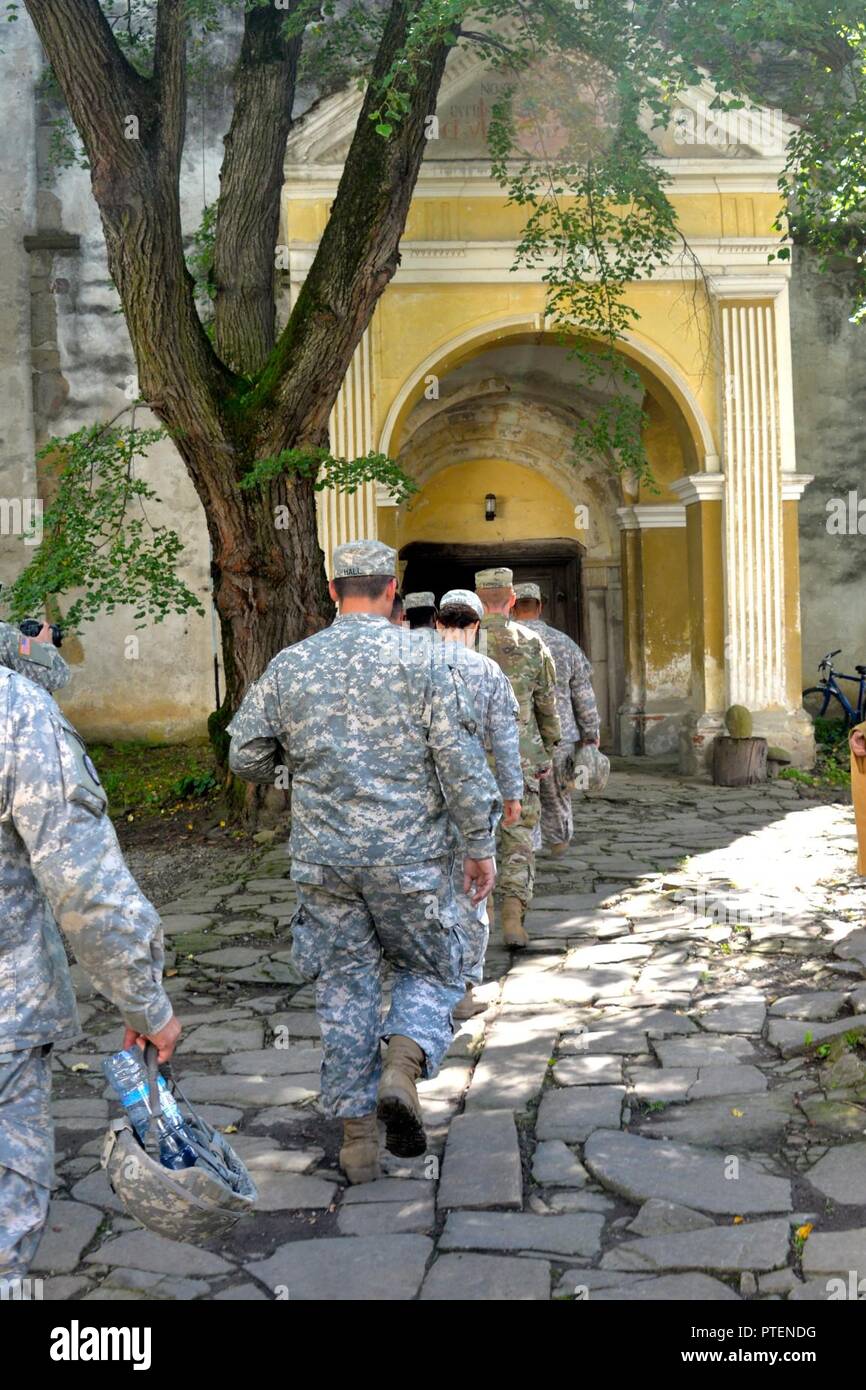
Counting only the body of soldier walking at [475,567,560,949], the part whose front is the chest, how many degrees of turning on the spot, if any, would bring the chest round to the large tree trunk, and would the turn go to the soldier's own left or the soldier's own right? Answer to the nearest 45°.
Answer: approximately 45° to the soldier's own left

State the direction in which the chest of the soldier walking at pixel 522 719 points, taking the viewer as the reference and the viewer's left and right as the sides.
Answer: facing away from the viewer

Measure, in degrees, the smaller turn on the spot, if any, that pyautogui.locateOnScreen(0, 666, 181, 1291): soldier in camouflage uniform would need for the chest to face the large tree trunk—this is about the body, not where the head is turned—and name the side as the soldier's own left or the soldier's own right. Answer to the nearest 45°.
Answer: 0° — they already face it

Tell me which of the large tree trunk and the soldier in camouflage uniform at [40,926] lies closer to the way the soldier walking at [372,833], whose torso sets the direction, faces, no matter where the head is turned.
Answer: the large tree trunk

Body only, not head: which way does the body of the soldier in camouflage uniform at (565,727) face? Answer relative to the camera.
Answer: away from the camera

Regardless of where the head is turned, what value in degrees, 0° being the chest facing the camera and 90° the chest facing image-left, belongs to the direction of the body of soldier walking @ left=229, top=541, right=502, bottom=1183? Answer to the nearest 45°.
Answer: approximately 180°

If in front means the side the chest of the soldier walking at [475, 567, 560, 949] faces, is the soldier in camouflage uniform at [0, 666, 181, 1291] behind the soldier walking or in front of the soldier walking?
behind

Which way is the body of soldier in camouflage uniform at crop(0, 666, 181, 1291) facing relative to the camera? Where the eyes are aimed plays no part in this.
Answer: away from the camera

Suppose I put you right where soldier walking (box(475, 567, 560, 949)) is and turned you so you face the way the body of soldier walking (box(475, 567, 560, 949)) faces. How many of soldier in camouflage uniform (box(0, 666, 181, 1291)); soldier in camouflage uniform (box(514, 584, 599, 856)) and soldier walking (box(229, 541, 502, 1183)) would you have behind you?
2
